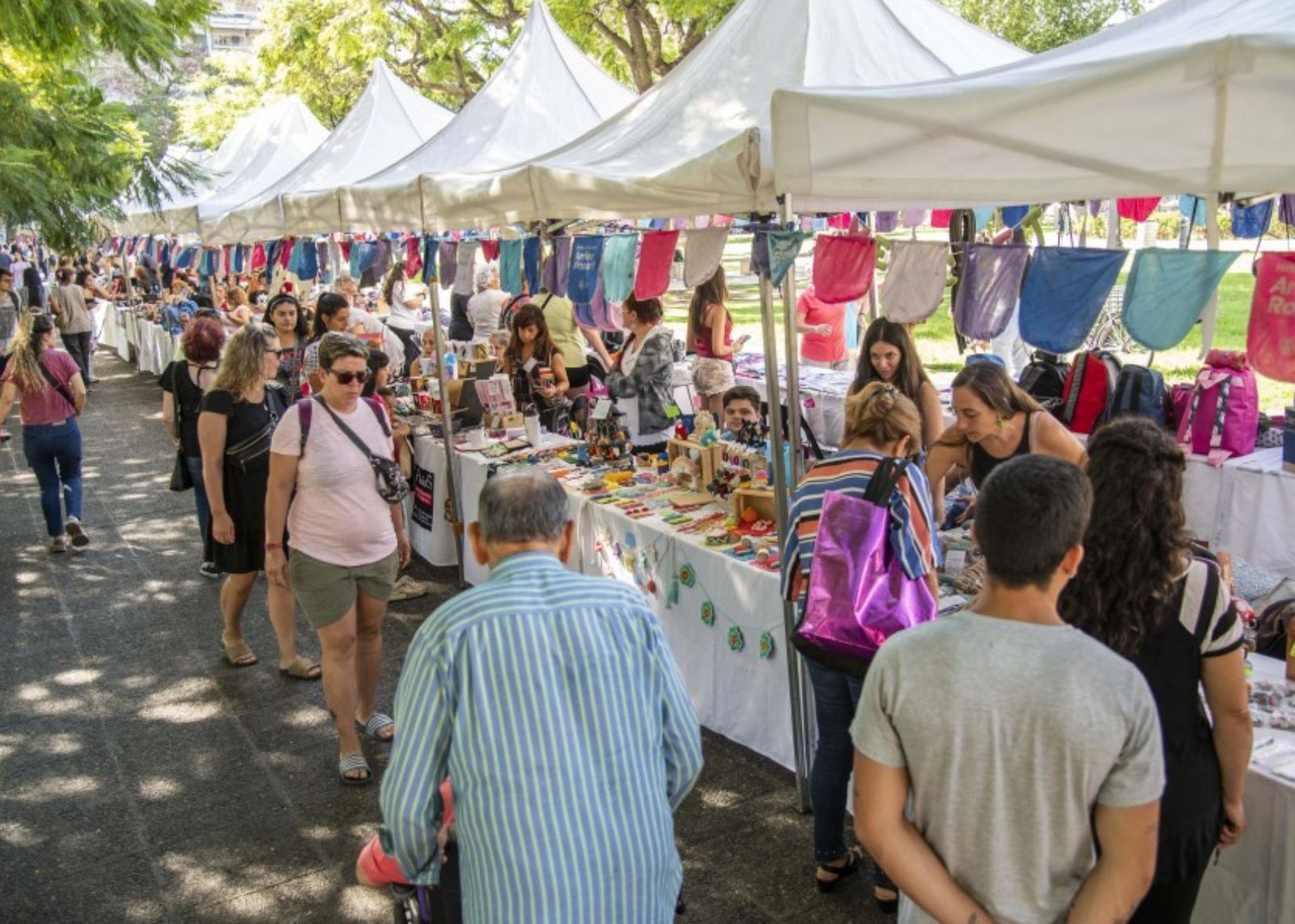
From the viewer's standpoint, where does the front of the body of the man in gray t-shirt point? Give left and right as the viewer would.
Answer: facing away from the viewer

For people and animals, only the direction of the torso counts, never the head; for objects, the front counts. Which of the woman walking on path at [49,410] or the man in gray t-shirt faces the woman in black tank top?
the man in gray t-shirt

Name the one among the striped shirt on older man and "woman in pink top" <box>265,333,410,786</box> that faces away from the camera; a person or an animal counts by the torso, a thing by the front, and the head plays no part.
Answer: the striped shirt on older man

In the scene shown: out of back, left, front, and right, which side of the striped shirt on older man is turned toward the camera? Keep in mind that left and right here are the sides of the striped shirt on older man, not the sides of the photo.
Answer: back

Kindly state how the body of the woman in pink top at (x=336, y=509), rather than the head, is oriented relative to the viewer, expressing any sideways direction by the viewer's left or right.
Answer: facing the viewer and to the right of the viewer

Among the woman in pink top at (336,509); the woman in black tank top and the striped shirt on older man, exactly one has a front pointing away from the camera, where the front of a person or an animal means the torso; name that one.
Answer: the striped shirt on older man

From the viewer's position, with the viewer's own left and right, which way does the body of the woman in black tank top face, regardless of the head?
facing the viewer and to the left of the viewer

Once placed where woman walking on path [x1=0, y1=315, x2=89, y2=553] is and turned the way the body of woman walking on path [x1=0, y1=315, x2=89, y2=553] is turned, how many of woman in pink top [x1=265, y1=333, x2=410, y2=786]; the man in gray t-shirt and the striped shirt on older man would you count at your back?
3

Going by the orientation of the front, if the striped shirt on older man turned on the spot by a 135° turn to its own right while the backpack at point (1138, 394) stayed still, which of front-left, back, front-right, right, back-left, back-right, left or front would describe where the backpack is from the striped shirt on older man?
left

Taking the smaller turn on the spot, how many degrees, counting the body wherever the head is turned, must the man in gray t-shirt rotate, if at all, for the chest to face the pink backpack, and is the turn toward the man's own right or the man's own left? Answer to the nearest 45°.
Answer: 0° — they already face it

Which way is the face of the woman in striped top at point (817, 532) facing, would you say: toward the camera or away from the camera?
away from the camera

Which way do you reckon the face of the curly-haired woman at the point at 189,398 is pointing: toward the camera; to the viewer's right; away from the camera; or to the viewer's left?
away from the camera

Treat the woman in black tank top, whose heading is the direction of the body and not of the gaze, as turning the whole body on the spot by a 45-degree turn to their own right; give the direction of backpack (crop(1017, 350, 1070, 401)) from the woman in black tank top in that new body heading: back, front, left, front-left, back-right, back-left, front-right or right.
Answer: right
